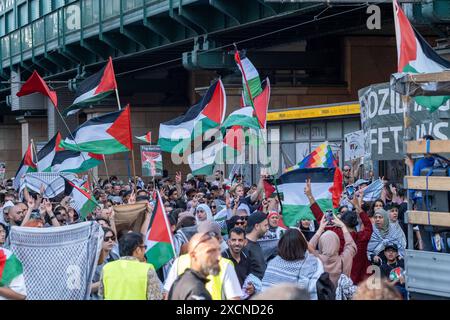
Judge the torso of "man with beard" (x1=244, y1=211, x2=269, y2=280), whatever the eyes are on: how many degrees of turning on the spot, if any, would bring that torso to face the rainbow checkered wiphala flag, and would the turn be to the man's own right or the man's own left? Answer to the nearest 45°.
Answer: approximately 90° to the man's own left

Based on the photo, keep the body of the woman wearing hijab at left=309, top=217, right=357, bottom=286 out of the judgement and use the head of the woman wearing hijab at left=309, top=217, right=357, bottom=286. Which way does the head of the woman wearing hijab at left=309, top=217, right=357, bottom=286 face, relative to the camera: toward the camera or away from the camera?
away from the camera

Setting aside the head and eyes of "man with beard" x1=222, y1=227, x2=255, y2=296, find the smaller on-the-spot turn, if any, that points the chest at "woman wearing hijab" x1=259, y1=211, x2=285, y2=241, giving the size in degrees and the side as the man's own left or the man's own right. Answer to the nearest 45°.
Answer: approximately 180°

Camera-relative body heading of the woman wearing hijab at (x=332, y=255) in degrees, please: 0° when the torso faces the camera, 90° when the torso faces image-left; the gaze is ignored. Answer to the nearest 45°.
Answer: approximately 180°

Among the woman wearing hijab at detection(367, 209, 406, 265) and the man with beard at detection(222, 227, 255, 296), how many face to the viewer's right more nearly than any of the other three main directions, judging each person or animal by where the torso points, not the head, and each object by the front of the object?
0

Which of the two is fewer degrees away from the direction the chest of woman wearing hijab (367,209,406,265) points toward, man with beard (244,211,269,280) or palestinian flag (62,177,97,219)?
the man with beard

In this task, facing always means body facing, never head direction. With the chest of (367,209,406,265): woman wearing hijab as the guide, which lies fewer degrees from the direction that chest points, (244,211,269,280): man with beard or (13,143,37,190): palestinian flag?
the man with beard

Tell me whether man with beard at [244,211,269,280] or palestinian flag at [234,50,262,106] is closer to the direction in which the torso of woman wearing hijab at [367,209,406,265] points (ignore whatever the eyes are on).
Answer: the man with beard
